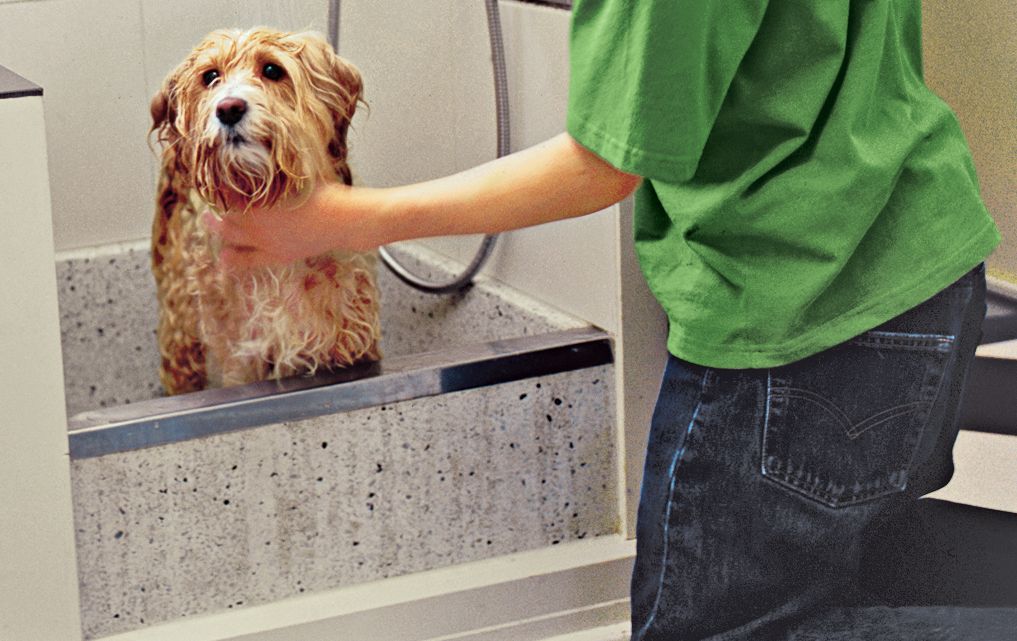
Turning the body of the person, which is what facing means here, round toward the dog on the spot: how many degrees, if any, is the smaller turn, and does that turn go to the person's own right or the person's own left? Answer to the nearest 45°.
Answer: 0° — they already face it

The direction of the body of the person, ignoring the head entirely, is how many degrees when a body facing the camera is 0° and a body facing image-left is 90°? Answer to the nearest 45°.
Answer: approximately 135°

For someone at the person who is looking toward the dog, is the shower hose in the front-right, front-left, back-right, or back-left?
front-right

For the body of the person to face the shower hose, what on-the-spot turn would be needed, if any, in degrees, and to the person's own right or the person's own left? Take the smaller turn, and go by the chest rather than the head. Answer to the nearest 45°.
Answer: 0° — they already face it
